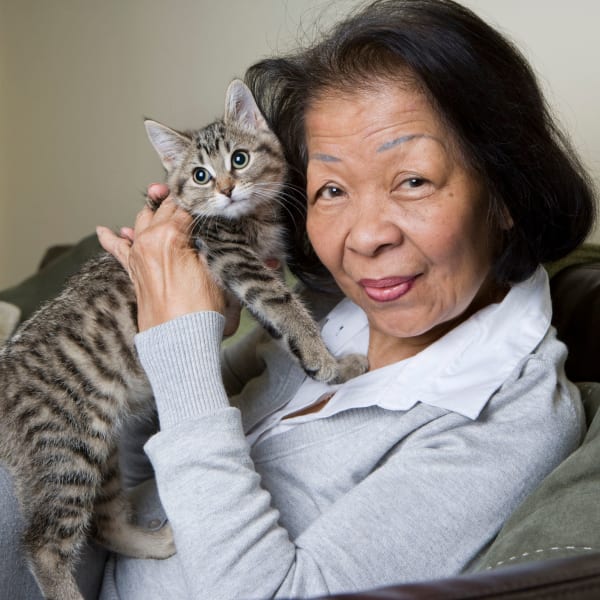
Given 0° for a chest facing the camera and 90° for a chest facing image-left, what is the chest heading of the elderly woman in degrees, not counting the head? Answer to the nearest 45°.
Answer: approximately 45°
